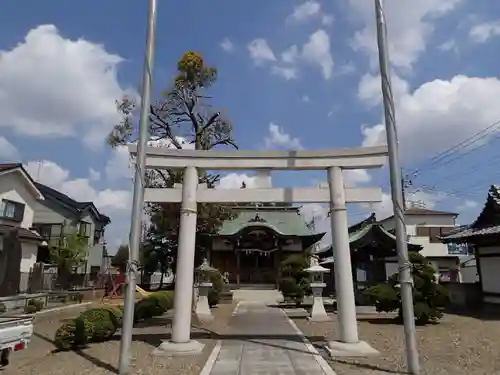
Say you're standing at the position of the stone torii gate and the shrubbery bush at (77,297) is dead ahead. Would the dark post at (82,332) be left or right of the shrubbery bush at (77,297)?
left

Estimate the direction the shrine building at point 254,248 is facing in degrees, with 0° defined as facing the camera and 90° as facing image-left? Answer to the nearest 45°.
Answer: approximately 0°

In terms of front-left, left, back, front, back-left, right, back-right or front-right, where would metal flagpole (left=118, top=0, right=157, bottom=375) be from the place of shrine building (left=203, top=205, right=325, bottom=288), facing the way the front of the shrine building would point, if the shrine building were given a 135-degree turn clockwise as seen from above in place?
back-left

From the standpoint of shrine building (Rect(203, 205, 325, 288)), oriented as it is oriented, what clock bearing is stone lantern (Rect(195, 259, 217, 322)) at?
The stone lantern is roughly at 12 o'clock from the shrine building.

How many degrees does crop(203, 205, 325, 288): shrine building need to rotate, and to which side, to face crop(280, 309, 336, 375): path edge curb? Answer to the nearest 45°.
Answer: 0° — it already faces it

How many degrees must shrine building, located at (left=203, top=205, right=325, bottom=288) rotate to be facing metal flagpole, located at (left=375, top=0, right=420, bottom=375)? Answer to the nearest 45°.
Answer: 0° — it already faces it

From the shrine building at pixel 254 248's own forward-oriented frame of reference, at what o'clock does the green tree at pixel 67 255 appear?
The green tree is roughly at 2 o'clock from the shrine building.

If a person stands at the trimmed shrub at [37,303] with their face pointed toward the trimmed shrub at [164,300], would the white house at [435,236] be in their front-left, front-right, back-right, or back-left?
front-left

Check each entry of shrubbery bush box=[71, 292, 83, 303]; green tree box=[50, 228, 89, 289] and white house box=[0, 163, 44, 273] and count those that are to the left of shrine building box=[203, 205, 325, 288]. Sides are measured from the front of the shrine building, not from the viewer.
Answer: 0

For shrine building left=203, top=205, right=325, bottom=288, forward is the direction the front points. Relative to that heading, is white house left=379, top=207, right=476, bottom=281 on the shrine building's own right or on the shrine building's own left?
on the shrine building's own left

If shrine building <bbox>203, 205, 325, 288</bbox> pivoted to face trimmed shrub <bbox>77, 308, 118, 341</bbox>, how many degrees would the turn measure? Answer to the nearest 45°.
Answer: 0° — it already faces it

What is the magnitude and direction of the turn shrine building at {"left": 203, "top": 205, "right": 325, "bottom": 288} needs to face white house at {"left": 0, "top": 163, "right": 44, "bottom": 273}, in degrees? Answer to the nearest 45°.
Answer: approximately 45° to its right

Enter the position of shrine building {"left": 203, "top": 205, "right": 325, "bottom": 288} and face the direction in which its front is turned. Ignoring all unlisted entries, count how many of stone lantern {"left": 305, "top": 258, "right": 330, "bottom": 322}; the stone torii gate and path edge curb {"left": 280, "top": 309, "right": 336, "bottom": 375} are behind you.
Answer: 0

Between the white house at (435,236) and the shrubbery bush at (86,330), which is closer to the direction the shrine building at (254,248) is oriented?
the shrubbery bush

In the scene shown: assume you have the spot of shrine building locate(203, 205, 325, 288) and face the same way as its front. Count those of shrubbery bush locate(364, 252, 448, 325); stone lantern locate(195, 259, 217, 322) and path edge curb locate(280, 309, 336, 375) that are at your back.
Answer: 0

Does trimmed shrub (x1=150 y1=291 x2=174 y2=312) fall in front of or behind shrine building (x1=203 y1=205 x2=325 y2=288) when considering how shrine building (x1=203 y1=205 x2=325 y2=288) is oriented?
in front
